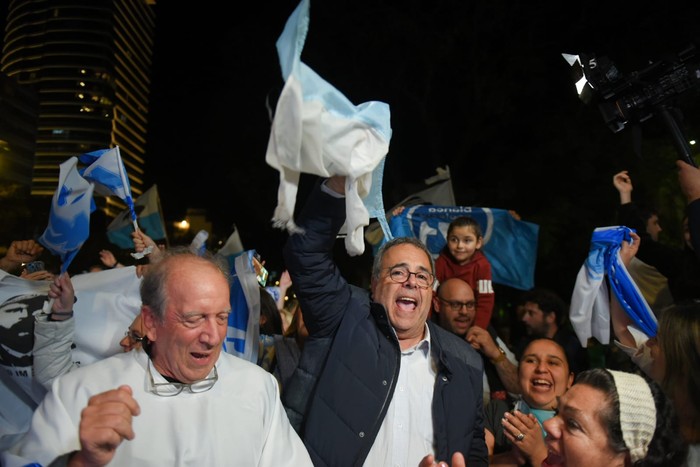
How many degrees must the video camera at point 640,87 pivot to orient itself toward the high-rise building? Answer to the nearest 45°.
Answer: approximately 45° to its right

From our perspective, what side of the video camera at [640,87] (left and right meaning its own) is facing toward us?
left

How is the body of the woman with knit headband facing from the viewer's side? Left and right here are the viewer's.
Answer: facing to the left of the viewer

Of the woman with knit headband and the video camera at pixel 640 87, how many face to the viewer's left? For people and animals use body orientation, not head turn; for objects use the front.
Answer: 2

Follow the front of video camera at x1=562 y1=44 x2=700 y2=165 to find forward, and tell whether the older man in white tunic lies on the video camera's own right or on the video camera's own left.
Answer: on the video camera's own left

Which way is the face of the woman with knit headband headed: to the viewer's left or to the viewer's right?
to the viewer's left
